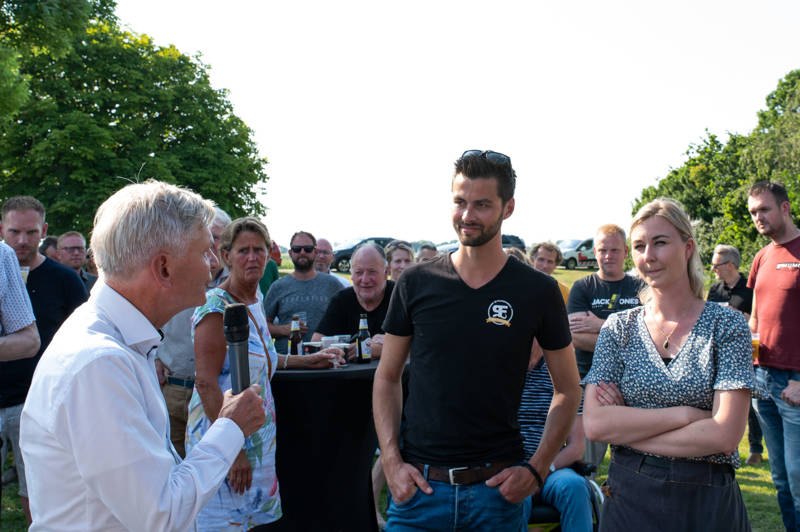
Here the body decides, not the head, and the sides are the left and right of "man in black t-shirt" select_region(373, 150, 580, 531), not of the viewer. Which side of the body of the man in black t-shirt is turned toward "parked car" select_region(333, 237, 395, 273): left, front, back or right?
back

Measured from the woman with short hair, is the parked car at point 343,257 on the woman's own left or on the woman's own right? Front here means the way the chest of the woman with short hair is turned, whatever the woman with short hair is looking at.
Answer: on the woman's own left

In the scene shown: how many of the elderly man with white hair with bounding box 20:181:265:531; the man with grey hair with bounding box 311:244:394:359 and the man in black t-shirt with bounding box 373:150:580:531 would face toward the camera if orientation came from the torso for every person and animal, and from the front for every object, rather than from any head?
2

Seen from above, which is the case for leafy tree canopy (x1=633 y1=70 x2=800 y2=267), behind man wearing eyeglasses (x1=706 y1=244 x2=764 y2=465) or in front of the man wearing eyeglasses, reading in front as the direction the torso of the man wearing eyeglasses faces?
behind

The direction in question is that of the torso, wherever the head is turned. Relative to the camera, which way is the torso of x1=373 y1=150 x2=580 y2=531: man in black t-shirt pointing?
toward the camera

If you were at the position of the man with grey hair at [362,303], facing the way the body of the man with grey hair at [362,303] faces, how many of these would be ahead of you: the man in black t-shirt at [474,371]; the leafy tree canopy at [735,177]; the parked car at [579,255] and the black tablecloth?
2

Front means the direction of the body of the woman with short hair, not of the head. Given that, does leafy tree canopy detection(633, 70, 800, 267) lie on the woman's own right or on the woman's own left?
on the woman's own left

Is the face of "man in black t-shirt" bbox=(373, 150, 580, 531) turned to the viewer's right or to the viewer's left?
to the viewer's left

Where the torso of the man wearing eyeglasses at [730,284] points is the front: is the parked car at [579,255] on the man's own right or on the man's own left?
on the man's own right

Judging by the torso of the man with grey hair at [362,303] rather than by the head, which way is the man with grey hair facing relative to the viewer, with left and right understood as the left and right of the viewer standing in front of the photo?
facing the viewer

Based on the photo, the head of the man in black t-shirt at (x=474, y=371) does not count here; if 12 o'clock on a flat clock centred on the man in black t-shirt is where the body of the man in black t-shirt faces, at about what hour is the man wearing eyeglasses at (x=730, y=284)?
The man wearing eyeglasses is roughly at 7 o'clock from the man in black t-shirt.
